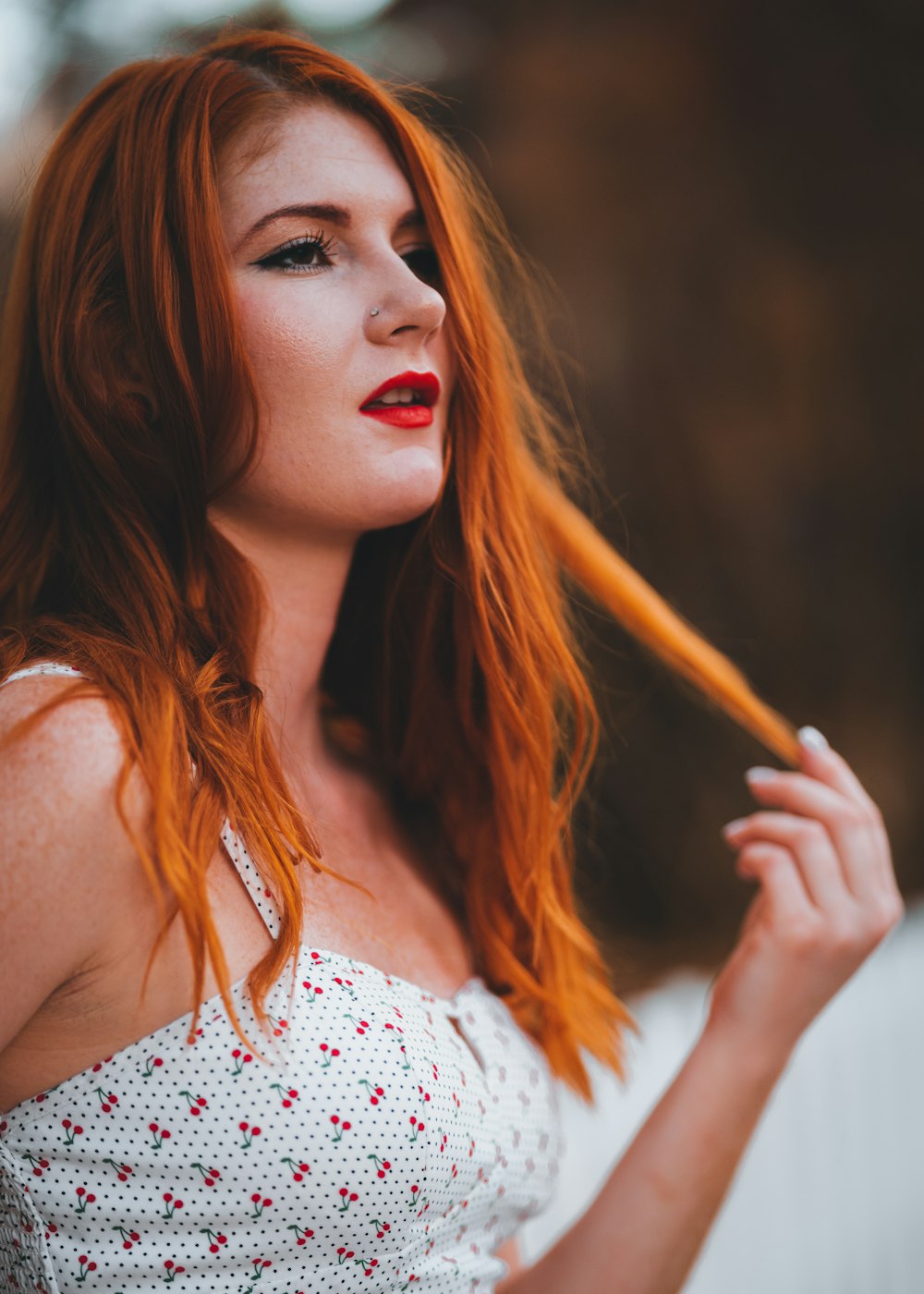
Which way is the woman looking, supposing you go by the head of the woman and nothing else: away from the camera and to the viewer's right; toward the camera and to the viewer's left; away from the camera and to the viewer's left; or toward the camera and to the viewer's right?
toward the camera and to the viewer's right

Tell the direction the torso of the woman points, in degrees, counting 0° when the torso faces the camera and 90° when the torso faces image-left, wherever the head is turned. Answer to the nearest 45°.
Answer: approximately 315°
